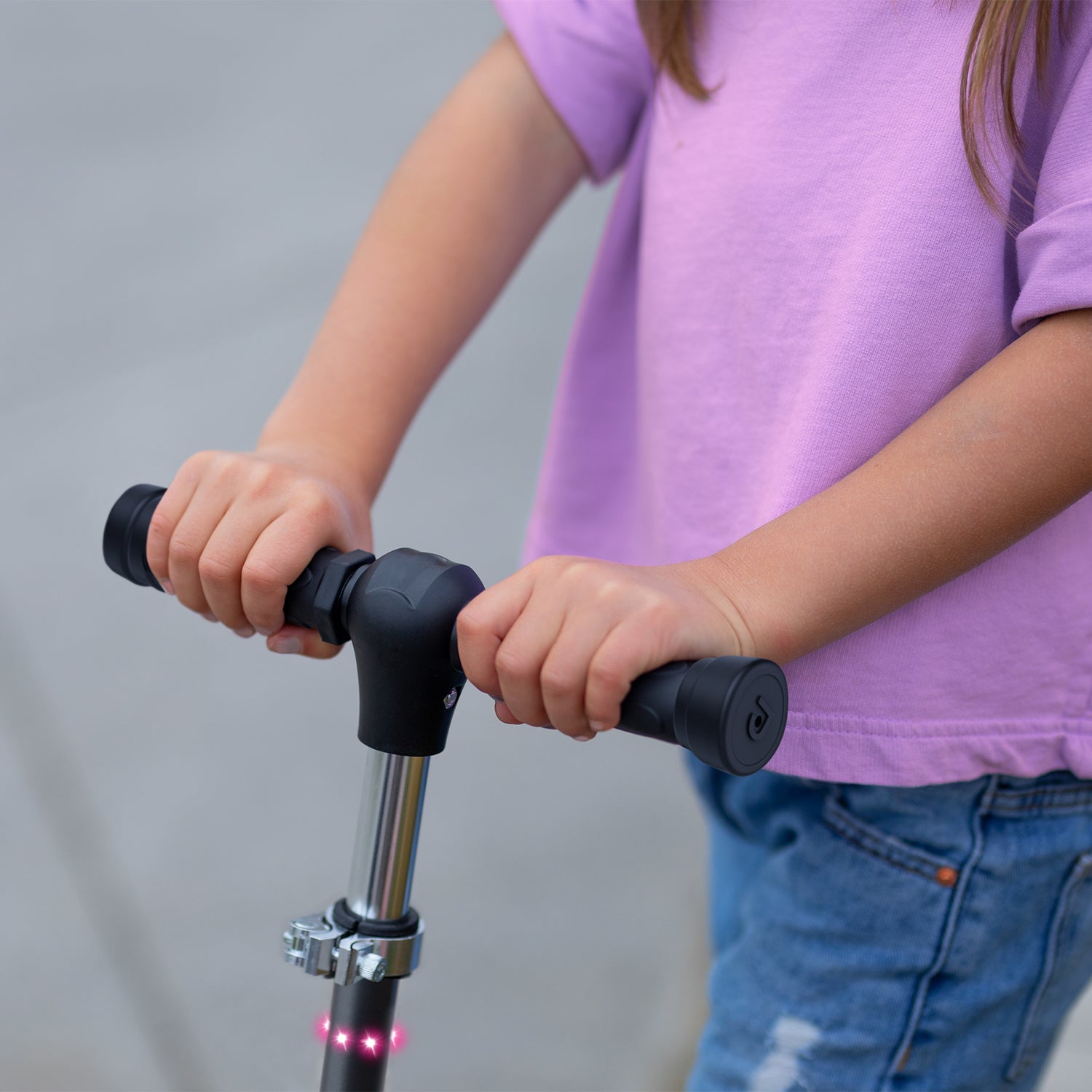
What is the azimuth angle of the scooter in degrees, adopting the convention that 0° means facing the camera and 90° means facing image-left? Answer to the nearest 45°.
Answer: approximately 45°
